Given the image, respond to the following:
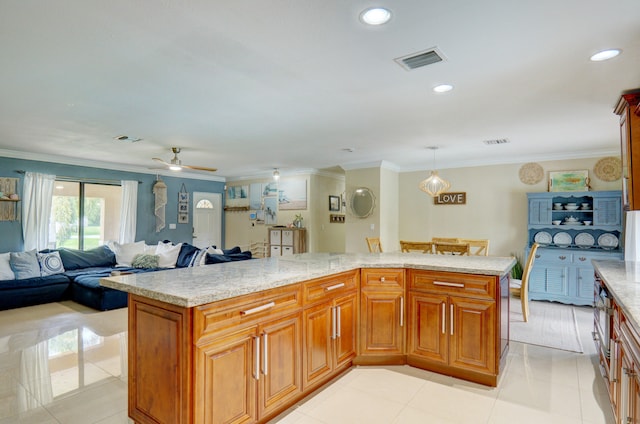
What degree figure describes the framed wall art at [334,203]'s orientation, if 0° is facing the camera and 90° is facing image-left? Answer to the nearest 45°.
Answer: approximately 0°

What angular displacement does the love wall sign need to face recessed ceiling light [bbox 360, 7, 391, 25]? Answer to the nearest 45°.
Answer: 0° — it already faces it

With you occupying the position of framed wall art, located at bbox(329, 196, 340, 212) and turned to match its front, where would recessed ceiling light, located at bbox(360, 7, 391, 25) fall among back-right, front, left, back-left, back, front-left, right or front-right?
front

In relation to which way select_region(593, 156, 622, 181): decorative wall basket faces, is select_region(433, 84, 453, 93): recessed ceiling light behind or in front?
in front

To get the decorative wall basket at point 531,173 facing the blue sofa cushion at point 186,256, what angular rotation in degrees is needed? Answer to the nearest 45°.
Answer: approximately 45° to its right

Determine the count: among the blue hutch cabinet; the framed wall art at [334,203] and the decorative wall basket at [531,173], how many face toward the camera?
3

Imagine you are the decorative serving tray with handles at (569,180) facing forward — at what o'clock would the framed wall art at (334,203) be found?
the framed wall art at (334,203) is roughly at 3 o'clock from the decorative serving tray with handles at (569,180).

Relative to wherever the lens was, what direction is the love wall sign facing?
facing the viewer

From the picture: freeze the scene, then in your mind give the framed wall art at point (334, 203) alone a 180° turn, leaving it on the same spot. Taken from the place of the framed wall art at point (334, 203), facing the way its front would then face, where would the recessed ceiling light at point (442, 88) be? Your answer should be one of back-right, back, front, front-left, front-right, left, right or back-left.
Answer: back

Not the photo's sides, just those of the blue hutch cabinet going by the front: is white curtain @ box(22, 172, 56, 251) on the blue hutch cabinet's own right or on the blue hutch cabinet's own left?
on the blue hutch cabinet's own right

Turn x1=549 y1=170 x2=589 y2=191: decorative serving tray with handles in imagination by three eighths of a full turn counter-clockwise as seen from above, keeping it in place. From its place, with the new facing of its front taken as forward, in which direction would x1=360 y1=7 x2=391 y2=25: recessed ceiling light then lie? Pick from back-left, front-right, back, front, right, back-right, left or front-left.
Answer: back-right

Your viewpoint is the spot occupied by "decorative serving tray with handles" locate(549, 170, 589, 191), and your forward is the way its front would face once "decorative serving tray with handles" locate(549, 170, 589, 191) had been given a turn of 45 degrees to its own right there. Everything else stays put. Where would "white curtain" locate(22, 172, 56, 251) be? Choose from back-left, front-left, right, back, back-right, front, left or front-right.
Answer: front

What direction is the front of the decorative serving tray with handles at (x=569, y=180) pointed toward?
toward the camera

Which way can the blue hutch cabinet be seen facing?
toward the camera

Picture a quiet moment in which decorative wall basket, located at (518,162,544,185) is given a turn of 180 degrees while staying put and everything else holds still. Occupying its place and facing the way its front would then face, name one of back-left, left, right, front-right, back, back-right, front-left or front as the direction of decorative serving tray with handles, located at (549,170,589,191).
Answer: right

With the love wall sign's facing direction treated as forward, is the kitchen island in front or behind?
in front
